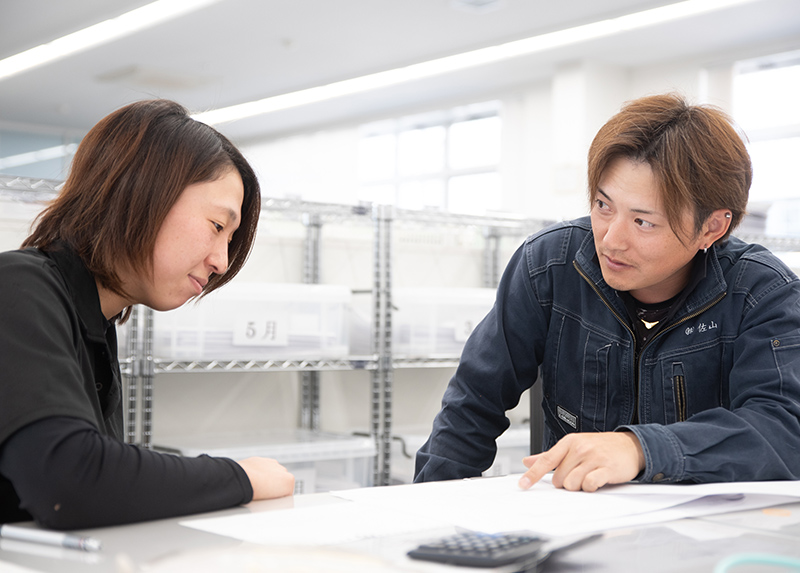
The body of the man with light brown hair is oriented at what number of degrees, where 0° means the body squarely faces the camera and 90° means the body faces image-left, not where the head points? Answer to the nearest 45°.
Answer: approximately 45°

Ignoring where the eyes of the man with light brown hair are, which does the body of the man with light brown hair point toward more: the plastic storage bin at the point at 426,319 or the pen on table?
the pen on table

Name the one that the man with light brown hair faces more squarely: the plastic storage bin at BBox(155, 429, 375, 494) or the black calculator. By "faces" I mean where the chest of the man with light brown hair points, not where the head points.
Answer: the black calculator

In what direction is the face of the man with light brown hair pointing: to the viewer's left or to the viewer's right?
to the viewer's left

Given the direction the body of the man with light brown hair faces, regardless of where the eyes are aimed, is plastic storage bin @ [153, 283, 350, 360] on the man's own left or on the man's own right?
on the man's own right

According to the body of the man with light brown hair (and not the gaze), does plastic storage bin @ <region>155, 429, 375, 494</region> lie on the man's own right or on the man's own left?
on the man's own right

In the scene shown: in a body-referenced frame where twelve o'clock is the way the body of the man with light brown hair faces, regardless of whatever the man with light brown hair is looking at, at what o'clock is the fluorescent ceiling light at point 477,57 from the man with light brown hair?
The fluorescent ceiling light is roughly at 4 o'clock from the man with light brown hair.

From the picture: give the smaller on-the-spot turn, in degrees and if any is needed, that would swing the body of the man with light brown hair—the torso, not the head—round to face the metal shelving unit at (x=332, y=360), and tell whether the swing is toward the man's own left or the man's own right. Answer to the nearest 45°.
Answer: approximately 90° to the man's own right

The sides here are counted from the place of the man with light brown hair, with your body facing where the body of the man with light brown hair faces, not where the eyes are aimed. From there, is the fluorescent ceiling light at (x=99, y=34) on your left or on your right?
on your right

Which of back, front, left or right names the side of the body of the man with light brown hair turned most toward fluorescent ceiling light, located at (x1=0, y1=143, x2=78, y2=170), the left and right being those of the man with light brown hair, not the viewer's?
right
